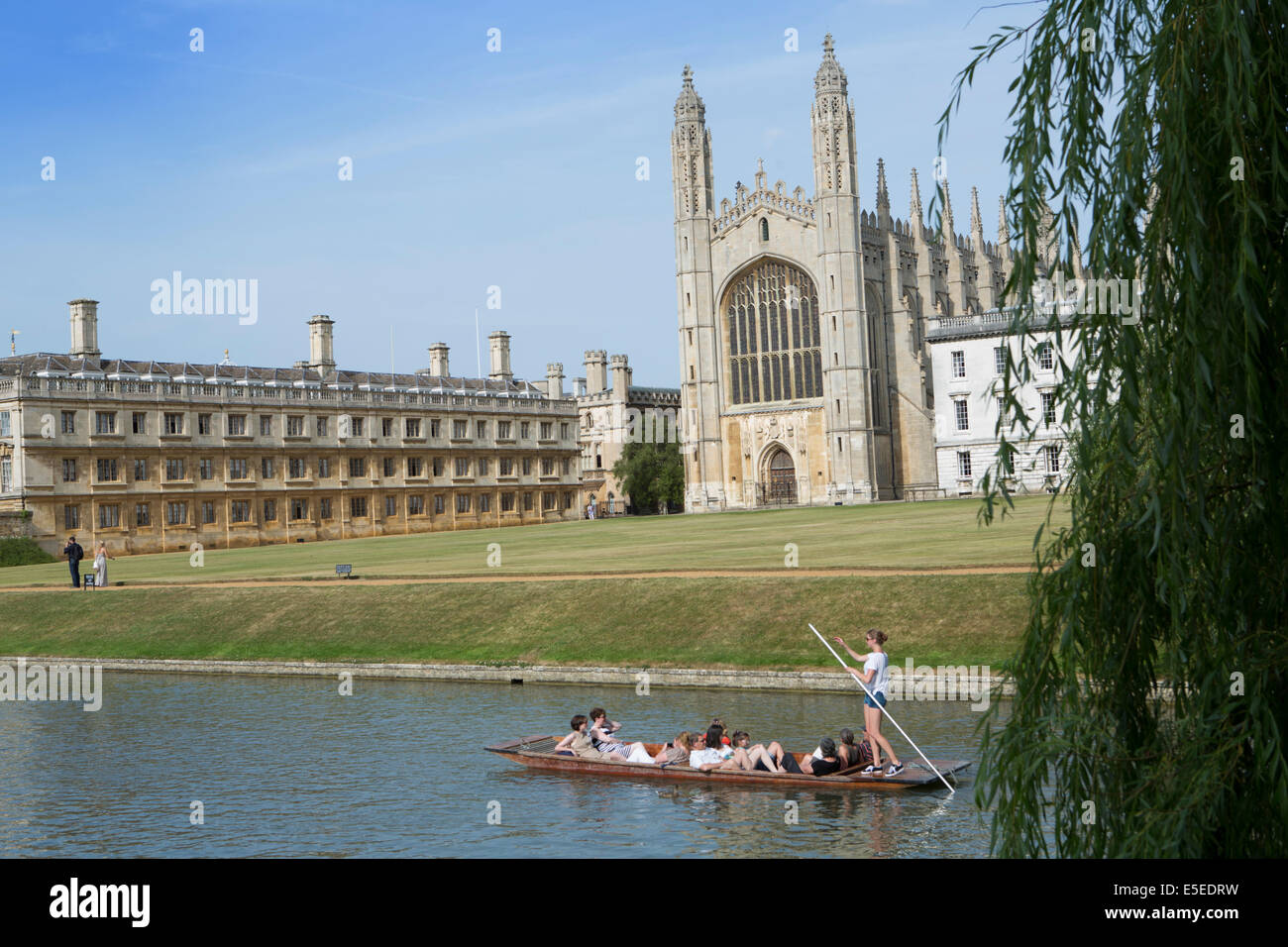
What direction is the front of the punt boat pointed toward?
to the viewer's left

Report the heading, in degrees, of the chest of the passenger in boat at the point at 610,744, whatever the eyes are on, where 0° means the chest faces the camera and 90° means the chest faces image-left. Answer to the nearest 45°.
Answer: approximately 270°

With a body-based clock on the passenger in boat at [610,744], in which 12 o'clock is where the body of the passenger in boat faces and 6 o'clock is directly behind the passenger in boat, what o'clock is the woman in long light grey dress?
The woman in long light grey dress is roughly at 8 o'clock from the passenger in boat.

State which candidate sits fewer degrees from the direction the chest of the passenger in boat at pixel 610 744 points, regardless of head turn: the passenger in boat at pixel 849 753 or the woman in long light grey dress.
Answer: the passenger in boat

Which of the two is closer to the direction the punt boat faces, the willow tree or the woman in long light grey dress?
the woman in long light grey dress
